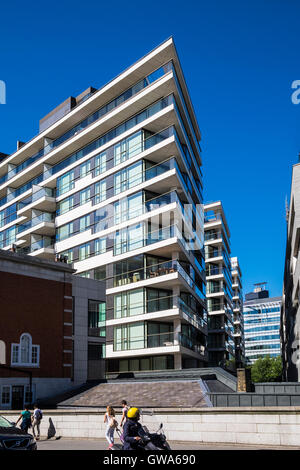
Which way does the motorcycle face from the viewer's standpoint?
to the viewer's right

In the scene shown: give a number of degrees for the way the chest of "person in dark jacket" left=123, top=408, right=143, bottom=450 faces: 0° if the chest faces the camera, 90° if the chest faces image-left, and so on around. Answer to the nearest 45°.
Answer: approximately 270°

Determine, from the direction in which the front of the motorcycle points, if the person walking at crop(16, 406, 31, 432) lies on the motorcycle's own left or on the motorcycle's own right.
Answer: on the motorcycle's own left

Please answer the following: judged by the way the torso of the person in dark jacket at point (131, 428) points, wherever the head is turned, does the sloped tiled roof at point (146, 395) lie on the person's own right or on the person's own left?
on the person's own left

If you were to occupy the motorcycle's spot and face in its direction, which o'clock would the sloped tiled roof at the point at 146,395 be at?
The sloped tiled roof is roughly at 9 o'clock from the motorcycle.

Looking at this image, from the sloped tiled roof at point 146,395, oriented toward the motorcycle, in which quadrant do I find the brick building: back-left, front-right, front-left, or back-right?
back-right

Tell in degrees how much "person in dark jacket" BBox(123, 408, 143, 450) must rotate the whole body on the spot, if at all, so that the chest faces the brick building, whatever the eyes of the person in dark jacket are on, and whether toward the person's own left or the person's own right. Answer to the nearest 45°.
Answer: approximately 90° to the person's own left
